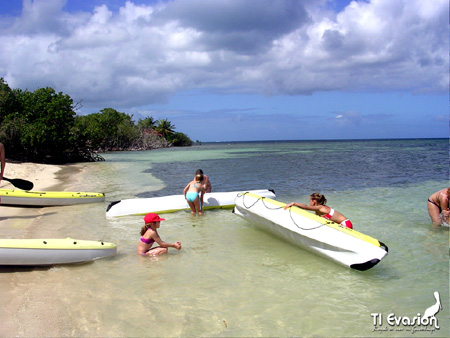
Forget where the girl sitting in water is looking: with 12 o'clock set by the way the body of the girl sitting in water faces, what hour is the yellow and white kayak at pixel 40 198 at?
The yellow and white kayak is roughly at 8 o'clock from the girl sitting in water.

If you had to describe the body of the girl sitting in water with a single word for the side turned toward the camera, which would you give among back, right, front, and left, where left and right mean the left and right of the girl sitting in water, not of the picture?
right

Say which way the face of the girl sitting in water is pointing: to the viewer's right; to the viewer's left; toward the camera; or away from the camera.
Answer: to the viewer's right

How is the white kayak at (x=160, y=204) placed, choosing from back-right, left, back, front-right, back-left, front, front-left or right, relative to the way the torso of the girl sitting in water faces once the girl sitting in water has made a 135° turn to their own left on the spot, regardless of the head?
front-right
